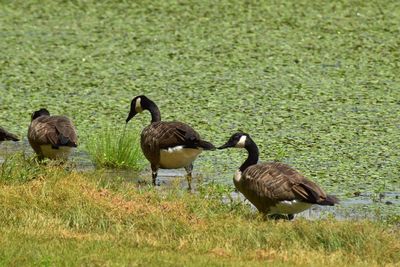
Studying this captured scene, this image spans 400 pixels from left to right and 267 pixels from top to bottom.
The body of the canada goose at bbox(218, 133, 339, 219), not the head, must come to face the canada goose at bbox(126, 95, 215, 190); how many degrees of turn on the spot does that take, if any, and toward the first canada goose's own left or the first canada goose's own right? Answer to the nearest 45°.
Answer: approximately 45° to the first canada goose's own right

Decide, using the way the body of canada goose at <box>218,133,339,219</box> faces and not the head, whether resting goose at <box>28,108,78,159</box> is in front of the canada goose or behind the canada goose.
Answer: in front

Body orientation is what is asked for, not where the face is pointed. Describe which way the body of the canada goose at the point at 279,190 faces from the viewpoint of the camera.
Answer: to the viewer's left
